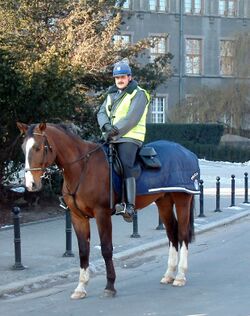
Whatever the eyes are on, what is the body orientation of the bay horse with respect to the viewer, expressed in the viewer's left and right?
facing the viewer and to the left of the viewer
